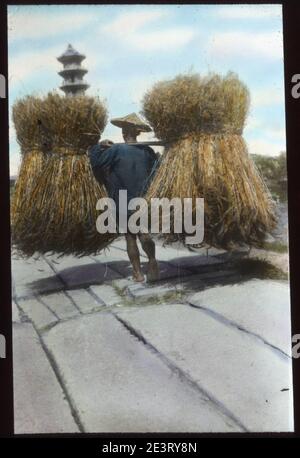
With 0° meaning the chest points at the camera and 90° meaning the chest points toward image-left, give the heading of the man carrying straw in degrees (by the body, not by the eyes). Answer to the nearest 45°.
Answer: approximately 180°
